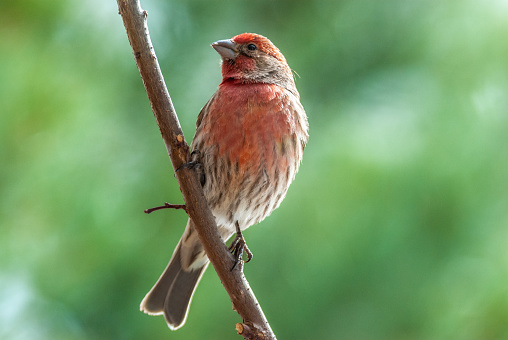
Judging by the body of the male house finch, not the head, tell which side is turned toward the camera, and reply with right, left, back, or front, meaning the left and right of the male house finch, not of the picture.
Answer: front
